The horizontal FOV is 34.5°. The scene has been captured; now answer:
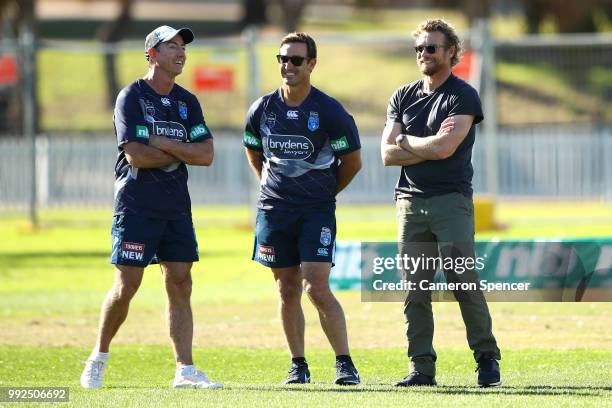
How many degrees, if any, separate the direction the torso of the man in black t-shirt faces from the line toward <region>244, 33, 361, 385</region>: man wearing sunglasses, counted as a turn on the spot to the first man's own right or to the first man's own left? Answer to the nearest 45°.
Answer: approximately 45° to the first man's own right

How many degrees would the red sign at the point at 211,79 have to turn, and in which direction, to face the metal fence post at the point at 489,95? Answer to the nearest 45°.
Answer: approximately 90° to its left

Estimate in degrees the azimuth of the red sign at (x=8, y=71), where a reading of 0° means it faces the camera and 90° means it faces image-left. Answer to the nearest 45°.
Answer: approximately 0°

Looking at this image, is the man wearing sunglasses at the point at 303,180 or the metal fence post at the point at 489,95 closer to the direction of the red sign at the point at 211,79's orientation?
the man wearing sunglasses

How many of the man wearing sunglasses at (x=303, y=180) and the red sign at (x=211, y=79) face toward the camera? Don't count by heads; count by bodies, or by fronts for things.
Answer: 2

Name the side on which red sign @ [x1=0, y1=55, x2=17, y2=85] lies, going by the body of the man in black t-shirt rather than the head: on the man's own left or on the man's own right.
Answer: on the man's own right
